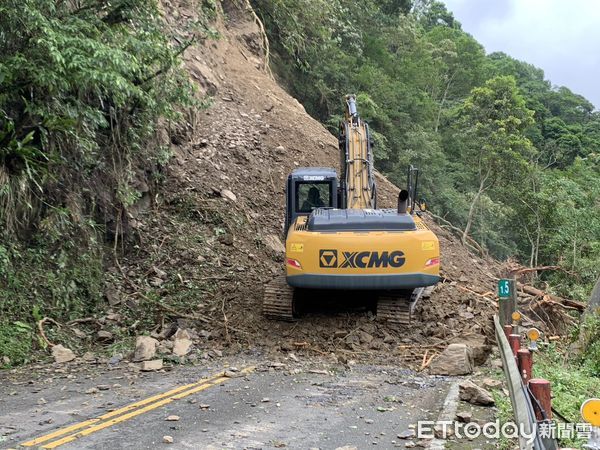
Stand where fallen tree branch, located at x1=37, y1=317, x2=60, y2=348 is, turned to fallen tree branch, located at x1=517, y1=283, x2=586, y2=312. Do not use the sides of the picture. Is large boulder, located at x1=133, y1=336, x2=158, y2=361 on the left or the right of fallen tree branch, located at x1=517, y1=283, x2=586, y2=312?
right

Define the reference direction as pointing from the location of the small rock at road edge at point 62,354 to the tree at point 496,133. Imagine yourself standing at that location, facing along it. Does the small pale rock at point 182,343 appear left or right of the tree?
right

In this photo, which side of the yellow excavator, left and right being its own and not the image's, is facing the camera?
back

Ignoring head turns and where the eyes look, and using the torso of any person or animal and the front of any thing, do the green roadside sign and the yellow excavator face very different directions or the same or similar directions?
very different directions

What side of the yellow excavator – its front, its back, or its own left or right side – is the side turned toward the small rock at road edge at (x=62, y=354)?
left

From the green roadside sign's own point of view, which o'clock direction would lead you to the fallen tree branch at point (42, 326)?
The fallen tree branch is roughly at 3 o'clock from the green roadside sign.

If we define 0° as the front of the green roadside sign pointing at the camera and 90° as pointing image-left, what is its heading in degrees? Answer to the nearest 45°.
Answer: approximately 0°

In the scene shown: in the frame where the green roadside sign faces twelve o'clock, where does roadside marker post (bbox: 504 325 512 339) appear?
The roadside marker post is roughly at 12 o'clock from the green roadside sign.

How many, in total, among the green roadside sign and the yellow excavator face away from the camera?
1

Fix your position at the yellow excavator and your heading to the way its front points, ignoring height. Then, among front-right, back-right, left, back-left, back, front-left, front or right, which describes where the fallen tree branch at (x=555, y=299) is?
front-right

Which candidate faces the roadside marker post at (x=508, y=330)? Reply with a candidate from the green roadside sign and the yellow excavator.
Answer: the green roadside sign

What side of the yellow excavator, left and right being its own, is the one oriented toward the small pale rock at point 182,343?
left

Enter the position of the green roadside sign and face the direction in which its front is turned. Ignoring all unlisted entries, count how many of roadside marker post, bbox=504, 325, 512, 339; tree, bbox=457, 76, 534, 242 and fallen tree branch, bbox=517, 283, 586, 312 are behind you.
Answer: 2
